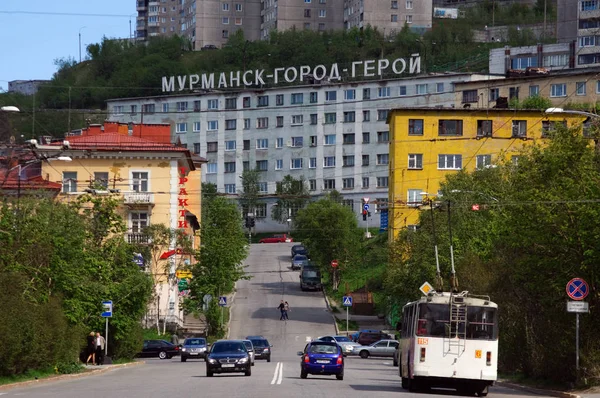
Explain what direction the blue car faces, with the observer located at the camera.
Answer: facing away from the viewer

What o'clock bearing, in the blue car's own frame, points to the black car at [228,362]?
The black car is roughly at 9 o'clock from the blue car.

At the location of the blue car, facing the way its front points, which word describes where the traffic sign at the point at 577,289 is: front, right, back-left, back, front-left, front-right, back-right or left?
back-right

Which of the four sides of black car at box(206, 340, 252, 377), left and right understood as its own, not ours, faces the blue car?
left

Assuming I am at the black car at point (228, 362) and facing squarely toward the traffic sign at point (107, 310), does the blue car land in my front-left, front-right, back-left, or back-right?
back-right

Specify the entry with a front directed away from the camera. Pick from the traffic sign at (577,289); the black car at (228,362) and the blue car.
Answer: the blue car

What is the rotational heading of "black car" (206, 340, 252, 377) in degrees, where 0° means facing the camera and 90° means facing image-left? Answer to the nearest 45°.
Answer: approximately 0°

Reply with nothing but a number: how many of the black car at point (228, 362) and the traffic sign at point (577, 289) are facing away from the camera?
0
